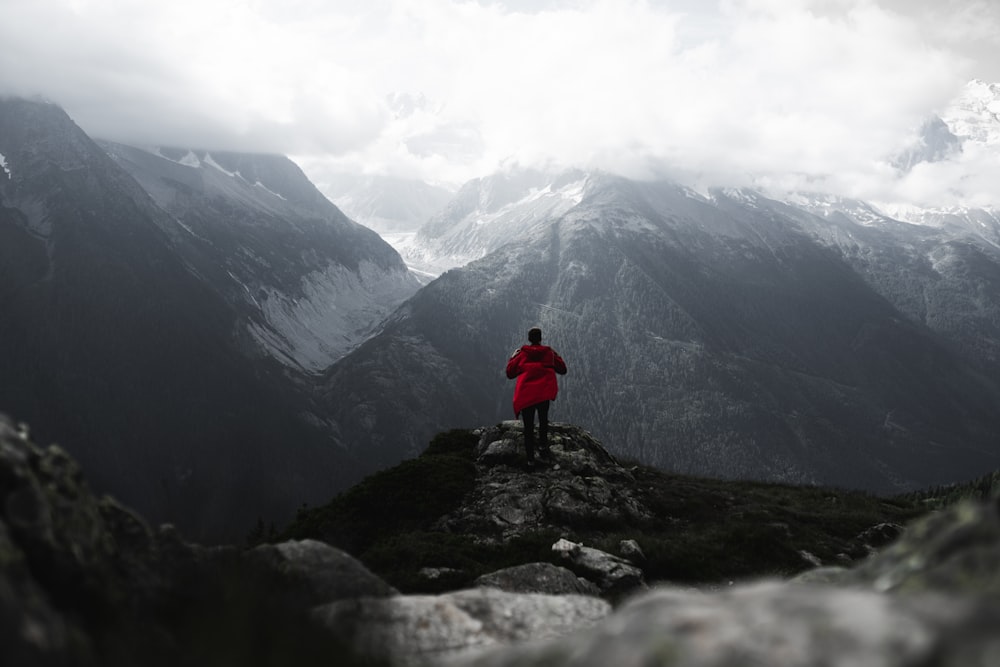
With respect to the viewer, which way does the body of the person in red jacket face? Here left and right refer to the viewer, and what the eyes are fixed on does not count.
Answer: facing away from the viewer

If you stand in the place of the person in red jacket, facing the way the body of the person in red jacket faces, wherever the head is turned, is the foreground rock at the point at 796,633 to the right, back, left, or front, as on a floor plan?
back

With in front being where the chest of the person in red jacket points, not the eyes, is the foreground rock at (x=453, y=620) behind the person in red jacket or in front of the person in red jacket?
behind

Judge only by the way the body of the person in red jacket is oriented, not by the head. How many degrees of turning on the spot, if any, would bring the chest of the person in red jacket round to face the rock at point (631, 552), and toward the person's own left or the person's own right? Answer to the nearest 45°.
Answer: approximately 135° to the person's own right
